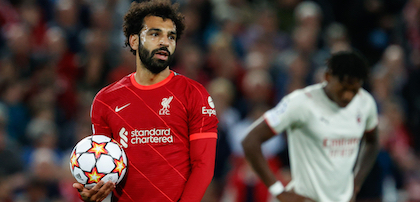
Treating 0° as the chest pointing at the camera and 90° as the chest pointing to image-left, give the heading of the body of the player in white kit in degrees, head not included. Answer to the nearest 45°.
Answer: approximately 315°
